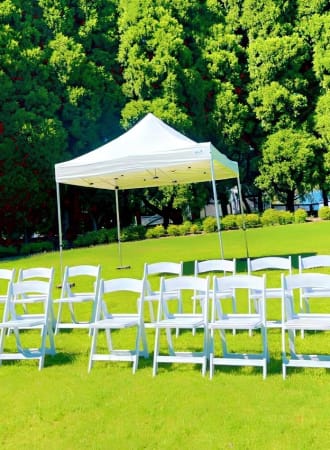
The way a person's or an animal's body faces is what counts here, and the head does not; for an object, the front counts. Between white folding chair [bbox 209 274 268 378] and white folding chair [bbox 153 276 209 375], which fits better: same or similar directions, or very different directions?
same or similar directions

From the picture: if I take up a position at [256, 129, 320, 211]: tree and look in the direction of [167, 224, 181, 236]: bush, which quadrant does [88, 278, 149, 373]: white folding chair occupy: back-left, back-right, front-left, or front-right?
front-left
